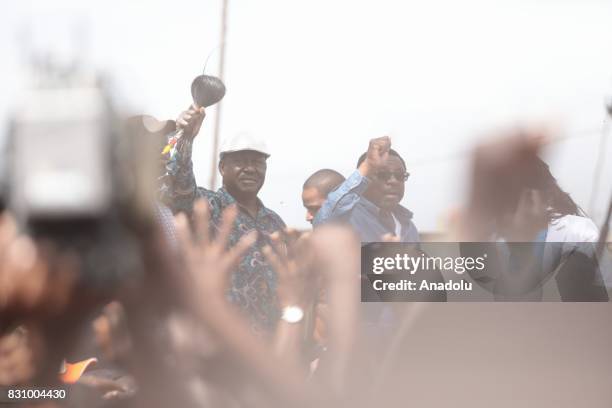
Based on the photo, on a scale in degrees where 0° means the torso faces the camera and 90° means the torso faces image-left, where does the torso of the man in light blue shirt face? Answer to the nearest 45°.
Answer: approximately 315°
